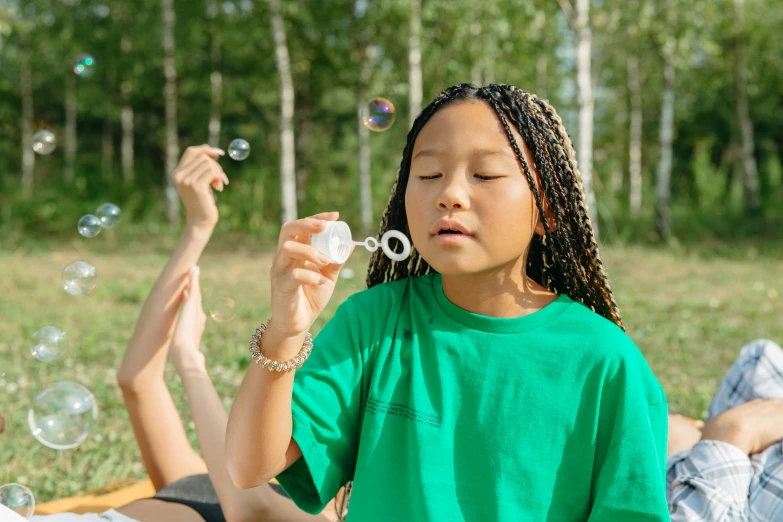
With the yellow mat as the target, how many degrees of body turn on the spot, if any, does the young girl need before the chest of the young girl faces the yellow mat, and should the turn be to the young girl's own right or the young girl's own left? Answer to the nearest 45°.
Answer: approximately 135° to the young girl's own right

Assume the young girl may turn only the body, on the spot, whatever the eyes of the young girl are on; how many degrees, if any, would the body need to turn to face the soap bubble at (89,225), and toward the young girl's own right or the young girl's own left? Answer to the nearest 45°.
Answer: approximately 135° to the young girl's own right

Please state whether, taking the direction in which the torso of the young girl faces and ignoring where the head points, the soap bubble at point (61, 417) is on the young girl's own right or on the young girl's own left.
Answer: on the young girl's own right

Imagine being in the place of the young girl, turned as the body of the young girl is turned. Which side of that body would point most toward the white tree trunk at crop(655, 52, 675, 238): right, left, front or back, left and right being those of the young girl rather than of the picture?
back

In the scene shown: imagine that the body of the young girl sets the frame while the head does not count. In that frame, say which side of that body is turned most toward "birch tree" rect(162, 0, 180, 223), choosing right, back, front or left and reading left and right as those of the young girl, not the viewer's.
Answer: back

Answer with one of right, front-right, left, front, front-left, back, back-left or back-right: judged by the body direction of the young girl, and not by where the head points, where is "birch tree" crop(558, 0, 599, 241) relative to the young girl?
back

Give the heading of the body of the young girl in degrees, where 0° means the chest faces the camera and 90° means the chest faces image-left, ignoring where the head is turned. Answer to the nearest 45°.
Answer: approximately 0°

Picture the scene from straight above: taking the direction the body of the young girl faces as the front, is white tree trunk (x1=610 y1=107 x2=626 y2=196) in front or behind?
behind

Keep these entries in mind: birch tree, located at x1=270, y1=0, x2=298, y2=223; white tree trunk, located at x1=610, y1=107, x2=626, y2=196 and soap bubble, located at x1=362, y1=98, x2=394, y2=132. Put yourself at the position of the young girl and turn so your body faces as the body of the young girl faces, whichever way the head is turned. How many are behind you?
3

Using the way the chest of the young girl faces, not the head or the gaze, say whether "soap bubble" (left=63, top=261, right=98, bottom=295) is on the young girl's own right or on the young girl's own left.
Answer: on the young girl's own right

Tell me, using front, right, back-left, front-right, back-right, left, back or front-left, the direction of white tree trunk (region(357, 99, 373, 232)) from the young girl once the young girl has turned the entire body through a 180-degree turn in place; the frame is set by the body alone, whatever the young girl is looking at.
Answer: front

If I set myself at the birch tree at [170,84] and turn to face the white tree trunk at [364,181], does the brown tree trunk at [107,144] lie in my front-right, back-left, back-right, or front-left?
back-left
